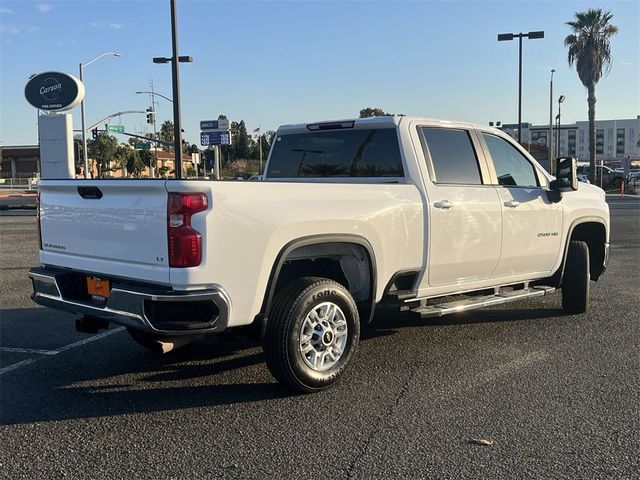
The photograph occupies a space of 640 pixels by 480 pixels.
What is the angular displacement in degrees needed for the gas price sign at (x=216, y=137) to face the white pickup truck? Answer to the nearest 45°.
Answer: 0° — it already faces it

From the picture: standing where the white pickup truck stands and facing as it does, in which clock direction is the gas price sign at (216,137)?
The gas price sign is roughly at 10 o'clock from the white pickup truck.

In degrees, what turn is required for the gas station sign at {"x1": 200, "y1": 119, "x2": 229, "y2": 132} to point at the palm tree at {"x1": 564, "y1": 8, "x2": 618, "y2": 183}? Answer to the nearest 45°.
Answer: approximately 135° to its left

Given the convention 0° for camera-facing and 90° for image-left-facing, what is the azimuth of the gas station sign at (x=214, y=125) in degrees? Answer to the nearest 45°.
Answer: approximately 0°

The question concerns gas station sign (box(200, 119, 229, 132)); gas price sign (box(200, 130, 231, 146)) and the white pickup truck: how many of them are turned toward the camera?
2

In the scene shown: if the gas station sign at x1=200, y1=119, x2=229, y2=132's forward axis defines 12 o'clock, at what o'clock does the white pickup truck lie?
The white pickup truck is roughly at 12 o'clock from the gas station sign.

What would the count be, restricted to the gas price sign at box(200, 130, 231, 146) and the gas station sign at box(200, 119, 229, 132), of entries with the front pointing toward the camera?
2

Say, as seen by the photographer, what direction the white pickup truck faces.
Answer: facing away from the viewer and to the right of the viewer

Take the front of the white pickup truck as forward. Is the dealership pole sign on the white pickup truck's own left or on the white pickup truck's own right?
on the white pickup truck's own left
